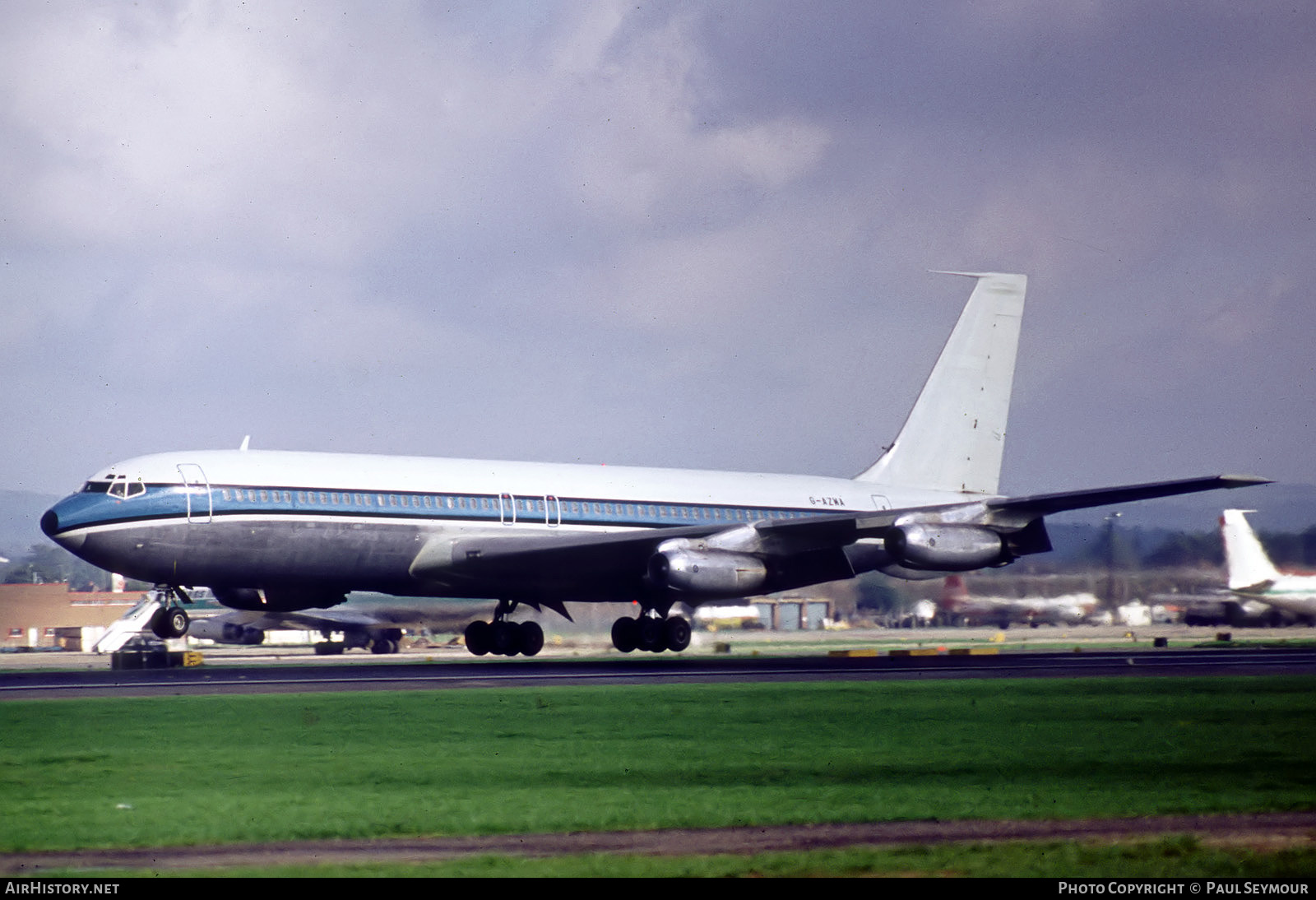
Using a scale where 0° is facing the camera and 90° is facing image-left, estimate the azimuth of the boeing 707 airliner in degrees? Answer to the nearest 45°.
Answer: approximately 45°
